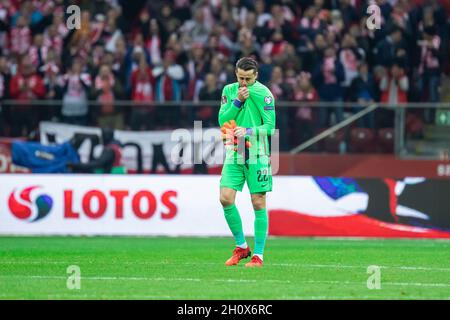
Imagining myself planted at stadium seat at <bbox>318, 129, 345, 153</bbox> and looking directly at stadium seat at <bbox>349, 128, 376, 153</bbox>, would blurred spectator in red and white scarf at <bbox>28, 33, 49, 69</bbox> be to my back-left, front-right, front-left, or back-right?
back-left

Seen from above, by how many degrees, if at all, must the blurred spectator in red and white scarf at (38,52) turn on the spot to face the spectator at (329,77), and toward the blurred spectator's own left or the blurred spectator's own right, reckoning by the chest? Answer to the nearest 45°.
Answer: approximately 90° to the blurred spectator's own left

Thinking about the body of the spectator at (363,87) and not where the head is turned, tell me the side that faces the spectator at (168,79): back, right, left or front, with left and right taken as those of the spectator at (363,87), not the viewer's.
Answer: right

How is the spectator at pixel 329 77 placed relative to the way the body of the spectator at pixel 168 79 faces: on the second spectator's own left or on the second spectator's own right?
on the second spectator's own left

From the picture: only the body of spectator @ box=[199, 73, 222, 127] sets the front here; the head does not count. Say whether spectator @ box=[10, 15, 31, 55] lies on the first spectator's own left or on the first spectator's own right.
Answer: on the first spectator's own right

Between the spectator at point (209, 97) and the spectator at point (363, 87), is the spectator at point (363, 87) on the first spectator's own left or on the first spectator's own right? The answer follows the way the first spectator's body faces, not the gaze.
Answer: on the first spectator's own left

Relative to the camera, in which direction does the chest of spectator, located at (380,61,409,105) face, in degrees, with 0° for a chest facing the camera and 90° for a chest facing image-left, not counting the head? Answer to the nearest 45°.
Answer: approximately 0°
